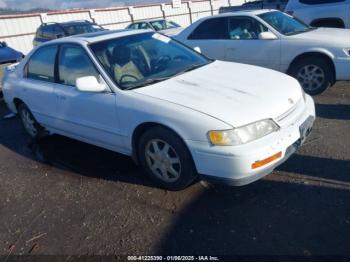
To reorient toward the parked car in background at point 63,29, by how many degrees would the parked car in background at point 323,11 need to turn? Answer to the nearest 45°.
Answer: approximately 180°

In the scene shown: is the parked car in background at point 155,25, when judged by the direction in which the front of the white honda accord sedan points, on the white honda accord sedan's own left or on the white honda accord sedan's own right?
on the white honda accord sedan's own left

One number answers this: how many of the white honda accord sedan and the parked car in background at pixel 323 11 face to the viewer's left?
0

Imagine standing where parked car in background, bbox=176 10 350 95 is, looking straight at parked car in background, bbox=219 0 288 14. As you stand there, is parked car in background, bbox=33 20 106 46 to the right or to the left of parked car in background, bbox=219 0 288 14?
left

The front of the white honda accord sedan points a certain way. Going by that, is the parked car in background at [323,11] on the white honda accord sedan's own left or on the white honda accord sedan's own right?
on the white honda accord sedan's own left

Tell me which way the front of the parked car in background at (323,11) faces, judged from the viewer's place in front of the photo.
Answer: facing to the right of the viewer

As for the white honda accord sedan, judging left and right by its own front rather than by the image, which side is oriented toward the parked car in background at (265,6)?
left

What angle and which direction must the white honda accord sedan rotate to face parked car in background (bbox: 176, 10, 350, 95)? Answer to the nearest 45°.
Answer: approximately 90° to its left

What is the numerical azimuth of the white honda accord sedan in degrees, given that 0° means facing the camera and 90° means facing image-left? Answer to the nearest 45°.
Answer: approximately 315°

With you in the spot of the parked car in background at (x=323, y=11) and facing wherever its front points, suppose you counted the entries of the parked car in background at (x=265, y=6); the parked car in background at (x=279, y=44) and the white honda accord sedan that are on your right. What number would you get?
2

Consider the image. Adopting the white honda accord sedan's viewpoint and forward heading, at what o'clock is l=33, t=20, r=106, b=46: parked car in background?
The parked car in background is roughly at 7 o'clock from the white honda accord sedan.

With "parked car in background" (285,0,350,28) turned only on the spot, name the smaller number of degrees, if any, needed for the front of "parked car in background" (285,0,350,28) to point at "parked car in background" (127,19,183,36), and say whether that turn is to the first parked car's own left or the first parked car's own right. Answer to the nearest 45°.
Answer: approximately 135° to the first parked car's own left

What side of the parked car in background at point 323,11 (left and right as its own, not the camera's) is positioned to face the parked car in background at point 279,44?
right
